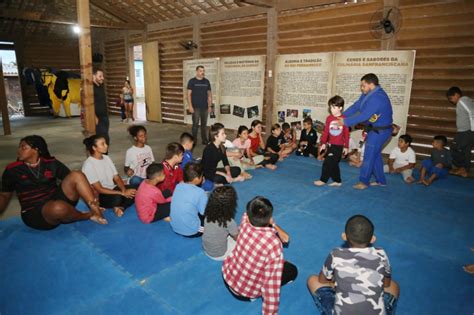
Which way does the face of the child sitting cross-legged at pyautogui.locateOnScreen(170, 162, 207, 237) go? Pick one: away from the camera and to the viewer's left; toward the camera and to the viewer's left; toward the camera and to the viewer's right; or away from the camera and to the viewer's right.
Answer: away from the camera and to the viewer's right

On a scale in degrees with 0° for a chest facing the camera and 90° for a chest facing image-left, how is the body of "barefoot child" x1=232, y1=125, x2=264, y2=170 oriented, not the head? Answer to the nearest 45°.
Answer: approximately 315°

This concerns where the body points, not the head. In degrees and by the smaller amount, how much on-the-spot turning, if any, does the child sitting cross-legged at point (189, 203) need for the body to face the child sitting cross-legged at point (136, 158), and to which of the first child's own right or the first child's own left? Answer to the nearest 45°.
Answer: approximately 90° to the first child's own left

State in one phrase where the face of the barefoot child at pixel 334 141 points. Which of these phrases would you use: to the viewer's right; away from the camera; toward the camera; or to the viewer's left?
toward the camera

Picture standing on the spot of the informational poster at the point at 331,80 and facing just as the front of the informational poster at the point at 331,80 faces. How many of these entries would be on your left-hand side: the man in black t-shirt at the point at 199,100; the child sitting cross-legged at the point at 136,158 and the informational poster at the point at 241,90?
0

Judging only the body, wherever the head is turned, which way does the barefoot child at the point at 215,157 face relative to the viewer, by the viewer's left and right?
facing to the right of the viewer

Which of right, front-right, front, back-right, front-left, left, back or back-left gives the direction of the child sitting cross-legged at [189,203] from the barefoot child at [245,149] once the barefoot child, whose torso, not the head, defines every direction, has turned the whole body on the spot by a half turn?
back-left

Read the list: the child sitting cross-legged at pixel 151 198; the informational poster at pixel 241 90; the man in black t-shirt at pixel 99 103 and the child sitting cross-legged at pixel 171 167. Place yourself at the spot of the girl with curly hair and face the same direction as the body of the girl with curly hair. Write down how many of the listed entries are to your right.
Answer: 0

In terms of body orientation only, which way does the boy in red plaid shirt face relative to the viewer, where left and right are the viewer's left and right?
facing away from the viewer and to the right of the viewer

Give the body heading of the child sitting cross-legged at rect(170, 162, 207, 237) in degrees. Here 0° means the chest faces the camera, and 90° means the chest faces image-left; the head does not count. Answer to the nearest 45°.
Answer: approximately 225°

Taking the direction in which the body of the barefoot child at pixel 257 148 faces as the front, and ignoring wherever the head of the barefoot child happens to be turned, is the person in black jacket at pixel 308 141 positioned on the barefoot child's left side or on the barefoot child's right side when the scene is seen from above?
on the barefoot child's left side

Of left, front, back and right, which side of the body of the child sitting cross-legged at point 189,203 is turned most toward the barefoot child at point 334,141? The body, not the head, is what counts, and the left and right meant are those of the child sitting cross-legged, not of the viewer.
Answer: front

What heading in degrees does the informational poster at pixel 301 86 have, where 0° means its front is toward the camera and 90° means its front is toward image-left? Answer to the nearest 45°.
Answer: approximately 0°

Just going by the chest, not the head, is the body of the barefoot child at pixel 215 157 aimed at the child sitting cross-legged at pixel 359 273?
no

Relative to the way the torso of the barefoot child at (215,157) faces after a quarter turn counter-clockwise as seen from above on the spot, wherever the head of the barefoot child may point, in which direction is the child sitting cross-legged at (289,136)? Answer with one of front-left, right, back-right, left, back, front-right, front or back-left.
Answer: front-right

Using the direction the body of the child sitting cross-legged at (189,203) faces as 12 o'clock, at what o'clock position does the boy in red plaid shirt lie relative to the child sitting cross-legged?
The boy in red plaid shirt is roughly at 4 o'clock from the child sitting cross-legged.

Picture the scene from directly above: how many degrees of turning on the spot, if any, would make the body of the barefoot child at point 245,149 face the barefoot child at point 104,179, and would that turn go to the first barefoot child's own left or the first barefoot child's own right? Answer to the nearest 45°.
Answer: approximately 90° to the first barefoot child's own right

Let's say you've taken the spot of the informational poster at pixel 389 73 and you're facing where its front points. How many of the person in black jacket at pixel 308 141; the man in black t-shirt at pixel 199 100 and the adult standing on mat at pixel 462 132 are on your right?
2

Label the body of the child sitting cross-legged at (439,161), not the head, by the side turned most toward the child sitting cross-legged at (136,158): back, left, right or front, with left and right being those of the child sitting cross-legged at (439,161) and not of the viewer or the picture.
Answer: front

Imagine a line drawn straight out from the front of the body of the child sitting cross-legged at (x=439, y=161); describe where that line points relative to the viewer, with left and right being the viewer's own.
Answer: facing the viewer and to the left of the viewer
